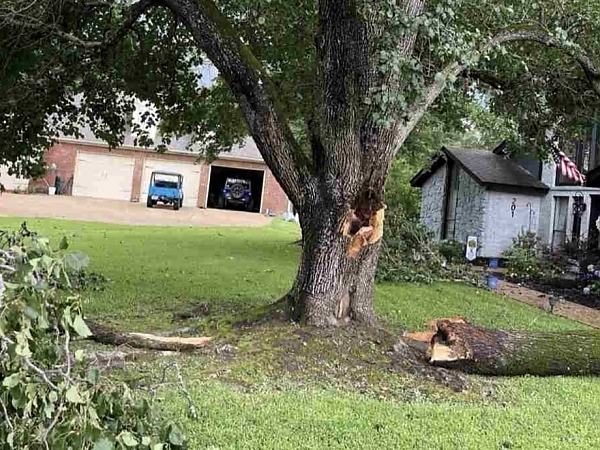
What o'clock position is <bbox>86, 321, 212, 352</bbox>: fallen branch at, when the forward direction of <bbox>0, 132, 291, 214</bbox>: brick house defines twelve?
The fallen branch is roughly at 12 o'clock from the brick house.

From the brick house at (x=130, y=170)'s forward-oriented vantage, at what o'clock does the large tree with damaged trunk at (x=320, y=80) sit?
The large tree with damaged trunk is roughly at 12 o'clock from the brick house.

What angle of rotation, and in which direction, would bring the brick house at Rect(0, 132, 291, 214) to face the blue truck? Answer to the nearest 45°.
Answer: approximately 45° to its left

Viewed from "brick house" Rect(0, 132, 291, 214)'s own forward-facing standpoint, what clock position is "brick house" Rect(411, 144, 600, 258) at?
"brick house" Rect(411, 144, 600, 258) is roughly at 11 o'clock from "brick house" Rect(0, 132, 291, 214).

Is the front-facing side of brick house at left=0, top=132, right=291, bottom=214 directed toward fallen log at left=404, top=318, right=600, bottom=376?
yes

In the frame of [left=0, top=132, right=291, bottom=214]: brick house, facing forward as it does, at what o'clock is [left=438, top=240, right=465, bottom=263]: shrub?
The shrub is roughly at 11 o'clock from the brick house.

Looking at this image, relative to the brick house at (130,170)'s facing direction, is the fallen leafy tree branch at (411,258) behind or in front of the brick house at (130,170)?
in front

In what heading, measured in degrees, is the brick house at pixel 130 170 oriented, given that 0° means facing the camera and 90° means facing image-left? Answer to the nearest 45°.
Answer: approximately 0°

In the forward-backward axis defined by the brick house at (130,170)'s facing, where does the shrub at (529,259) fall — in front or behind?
in front

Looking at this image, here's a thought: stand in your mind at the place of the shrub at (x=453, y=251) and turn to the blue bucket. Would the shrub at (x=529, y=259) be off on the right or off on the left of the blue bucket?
left
